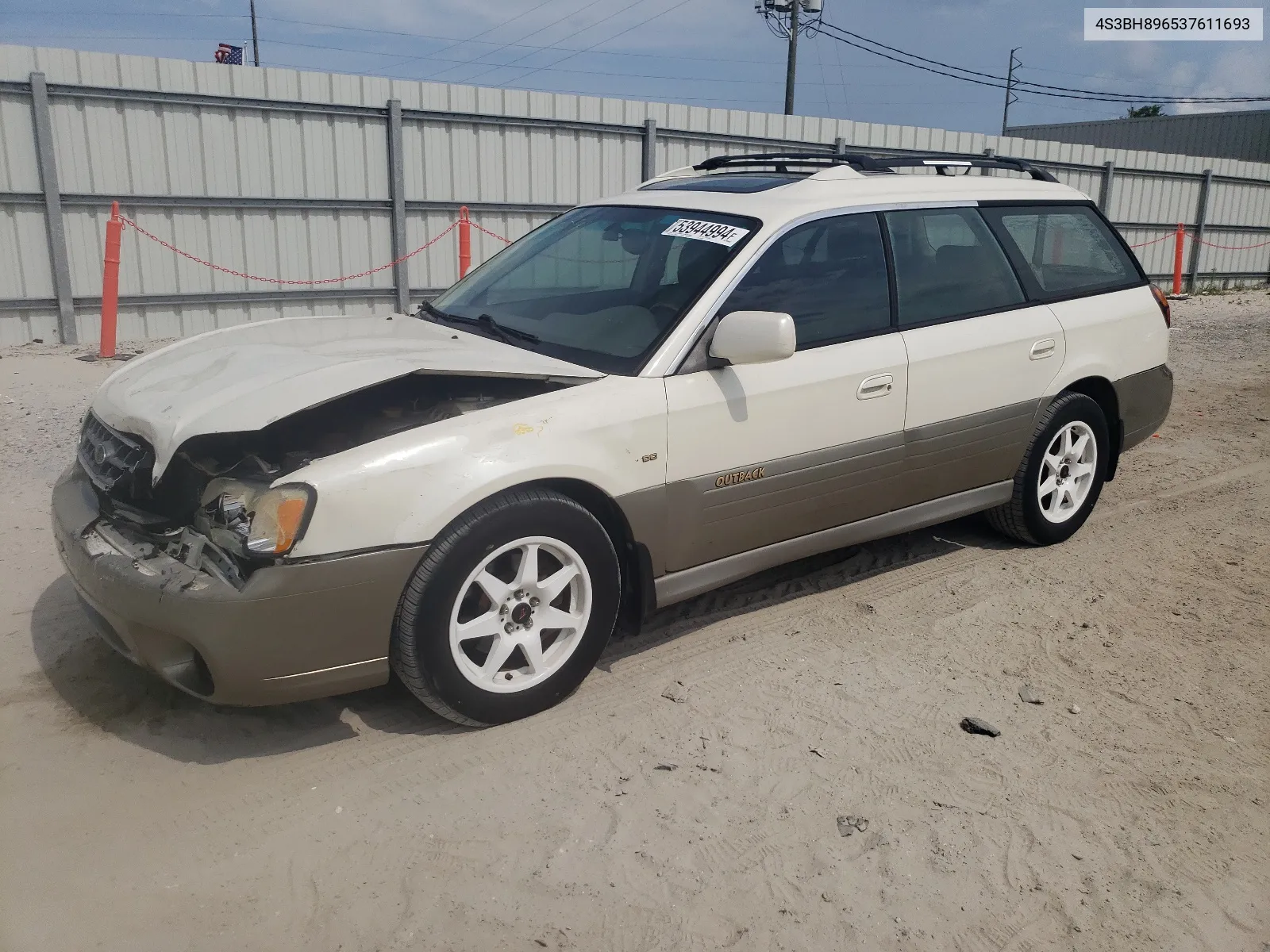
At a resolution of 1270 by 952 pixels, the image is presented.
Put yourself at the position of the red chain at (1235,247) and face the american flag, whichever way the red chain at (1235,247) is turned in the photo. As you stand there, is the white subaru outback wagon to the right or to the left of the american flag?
left

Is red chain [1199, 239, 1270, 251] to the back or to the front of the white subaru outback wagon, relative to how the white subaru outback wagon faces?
to the back

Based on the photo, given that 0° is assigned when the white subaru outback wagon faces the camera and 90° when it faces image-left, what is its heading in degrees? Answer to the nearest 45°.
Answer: approximately 45°

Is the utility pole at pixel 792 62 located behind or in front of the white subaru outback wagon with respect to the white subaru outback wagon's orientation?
behind

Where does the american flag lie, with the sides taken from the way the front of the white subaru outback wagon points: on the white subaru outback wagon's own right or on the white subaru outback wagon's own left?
on the white subaru outback wagon's own right

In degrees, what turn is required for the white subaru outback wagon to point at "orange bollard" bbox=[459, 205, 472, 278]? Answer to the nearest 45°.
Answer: approximately 135° to its right

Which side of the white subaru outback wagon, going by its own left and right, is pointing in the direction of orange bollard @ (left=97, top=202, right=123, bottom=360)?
right
